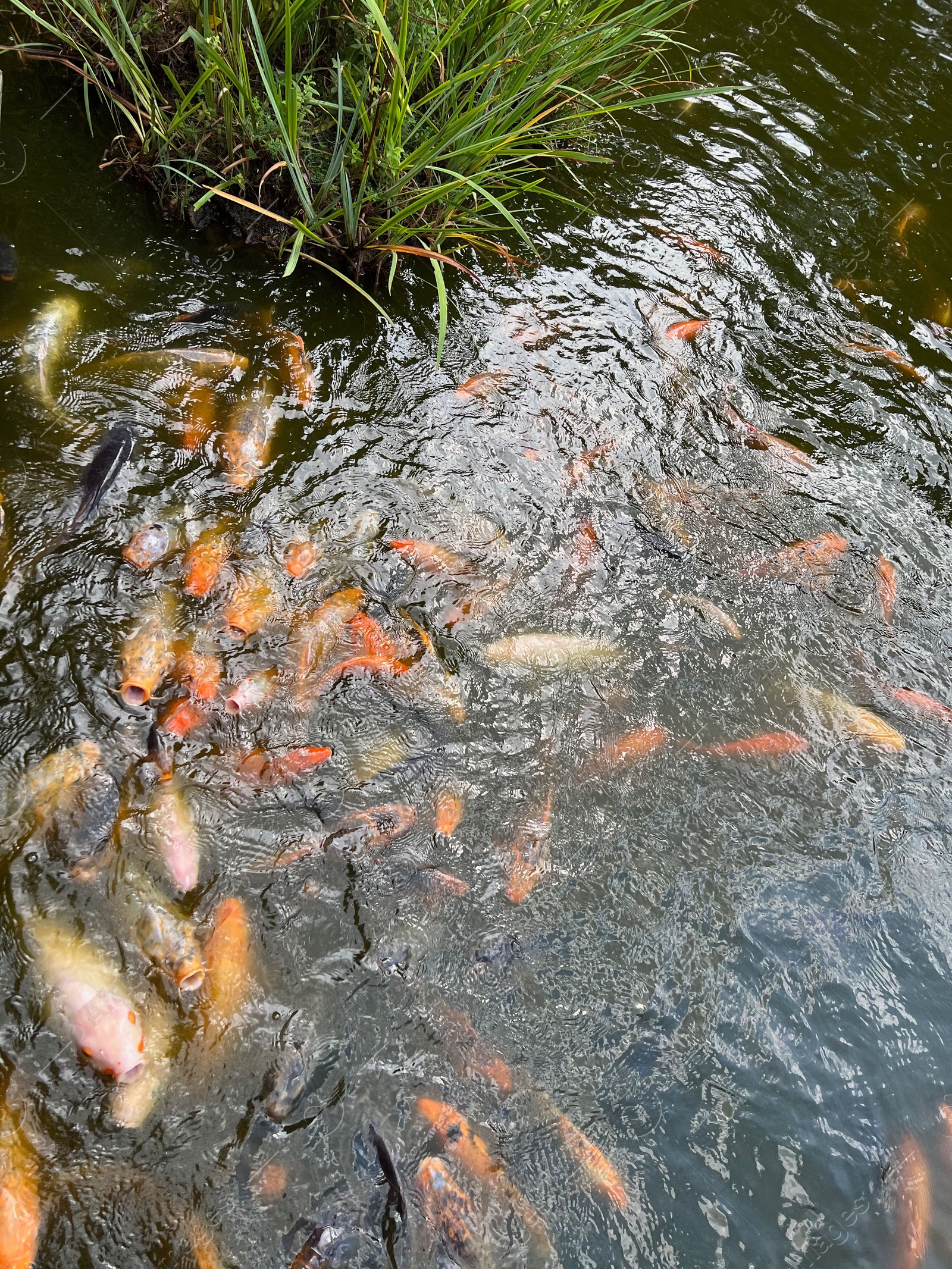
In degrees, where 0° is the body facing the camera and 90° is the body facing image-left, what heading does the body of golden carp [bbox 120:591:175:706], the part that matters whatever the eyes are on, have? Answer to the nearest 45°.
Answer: approximately 0°

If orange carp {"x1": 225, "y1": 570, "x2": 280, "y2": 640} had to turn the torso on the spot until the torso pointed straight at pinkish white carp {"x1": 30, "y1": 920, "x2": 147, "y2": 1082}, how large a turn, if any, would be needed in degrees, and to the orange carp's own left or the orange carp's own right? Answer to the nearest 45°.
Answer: approximately 45° to the orange carp's own left

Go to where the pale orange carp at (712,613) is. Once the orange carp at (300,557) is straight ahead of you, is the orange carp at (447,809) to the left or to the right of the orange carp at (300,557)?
left

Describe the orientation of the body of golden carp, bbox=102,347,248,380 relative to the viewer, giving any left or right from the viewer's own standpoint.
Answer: facing to the right of the viewer

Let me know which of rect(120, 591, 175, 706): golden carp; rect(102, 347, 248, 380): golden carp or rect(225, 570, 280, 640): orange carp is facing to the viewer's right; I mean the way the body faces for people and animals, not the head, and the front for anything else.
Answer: rect(102, 347, 248, 380): golden carp

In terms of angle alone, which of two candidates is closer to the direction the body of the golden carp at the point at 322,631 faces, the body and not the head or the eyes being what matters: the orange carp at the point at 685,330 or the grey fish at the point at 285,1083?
the orange carp
